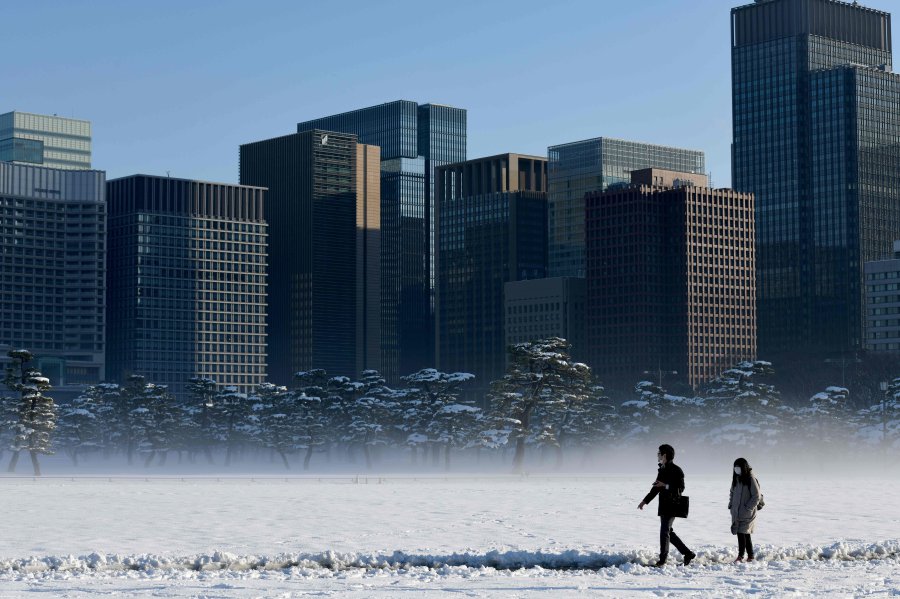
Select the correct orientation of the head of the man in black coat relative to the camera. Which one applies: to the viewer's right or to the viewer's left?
to the viewer's left

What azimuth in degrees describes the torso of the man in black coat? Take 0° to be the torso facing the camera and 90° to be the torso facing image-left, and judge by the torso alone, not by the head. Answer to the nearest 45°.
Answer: approximately 90°

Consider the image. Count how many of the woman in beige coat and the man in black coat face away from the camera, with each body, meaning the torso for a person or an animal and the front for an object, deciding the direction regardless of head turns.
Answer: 0

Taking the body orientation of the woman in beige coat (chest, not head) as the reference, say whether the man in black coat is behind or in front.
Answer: in front

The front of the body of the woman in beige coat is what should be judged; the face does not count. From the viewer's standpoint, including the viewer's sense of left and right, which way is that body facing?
facing the viewer and to the left of the viewer

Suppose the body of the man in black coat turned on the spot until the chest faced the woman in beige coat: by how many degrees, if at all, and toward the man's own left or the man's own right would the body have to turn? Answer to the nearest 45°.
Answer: approximately 135° to the man's own right
